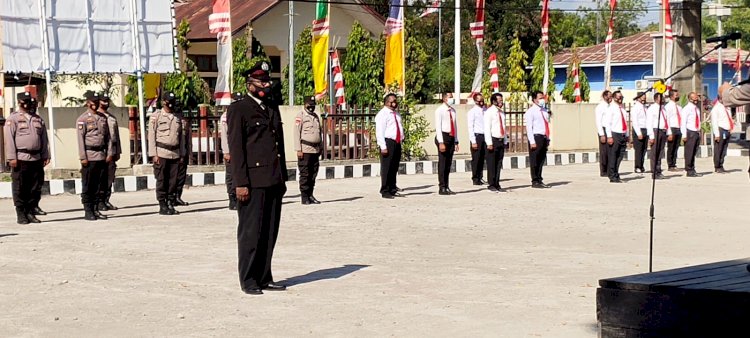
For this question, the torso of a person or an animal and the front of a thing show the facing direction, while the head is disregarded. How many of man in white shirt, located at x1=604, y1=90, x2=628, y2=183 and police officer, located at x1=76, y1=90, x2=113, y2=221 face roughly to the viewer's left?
0

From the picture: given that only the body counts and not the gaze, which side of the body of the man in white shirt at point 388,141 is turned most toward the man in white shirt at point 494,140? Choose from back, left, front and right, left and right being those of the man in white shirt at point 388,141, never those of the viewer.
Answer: left

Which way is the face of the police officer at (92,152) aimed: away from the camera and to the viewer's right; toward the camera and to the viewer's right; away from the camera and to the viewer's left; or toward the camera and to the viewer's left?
toward the camera and to the viewer's right

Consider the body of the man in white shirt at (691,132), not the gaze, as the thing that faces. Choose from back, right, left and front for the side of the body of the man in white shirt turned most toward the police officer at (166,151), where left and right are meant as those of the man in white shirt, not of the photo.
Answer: right

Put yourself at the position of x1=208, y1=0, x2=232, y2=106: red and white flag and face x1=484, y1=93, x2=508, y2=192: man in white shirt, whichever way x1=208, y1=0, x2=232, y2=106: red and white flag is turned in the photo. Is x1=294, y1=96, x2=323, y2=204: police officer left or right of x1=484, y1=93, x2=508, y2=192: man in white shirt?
right

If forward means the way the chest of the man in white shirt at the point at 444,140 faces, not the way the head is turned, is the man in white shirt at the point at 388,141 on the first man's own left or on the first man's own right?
on the first man's own right

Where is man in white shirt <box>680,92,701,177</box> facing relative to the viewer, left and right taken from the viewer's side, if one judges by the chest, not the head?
facing the viewer and to the right of the viewer

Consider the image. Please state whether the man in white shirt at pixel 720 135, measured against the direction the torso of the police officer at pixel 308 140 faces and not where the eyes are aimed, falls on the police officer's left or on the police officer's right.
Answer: on the police officer's left
